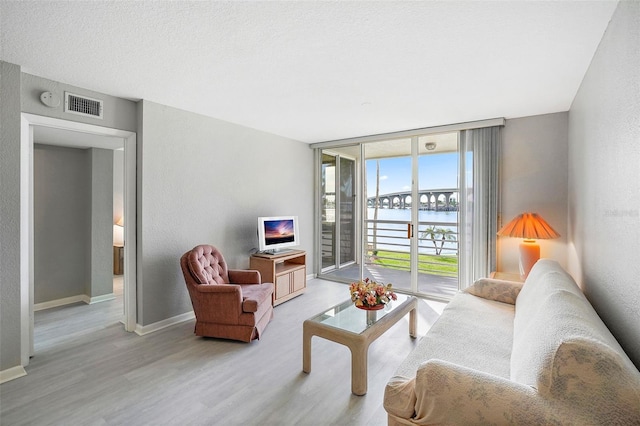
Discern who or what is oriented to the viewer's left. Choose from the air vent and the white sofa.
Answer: the white sofa

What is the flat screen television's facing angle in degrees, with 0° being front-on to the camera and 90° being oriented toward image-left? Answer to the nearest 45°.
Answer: approximately 315°

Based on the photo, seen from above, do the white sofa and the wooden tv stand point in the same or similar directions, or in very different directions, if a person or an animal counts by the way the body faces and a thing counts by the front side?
very different directions

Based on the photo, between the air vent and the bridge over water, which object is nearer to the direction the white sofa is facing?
the air vent

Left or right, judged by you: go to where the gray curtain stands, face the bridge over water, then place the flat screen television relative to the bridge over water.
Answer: left

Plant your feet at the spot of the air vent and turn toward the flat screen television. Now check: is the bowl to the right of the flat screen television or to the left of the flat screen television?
right

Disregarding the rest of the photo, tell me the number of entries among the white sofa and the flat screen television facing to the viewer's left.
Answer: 1

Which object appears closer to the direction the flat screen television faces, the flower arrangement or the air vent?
the flower arrangement

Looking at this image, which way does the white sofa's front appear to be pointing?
to the viewer's left
